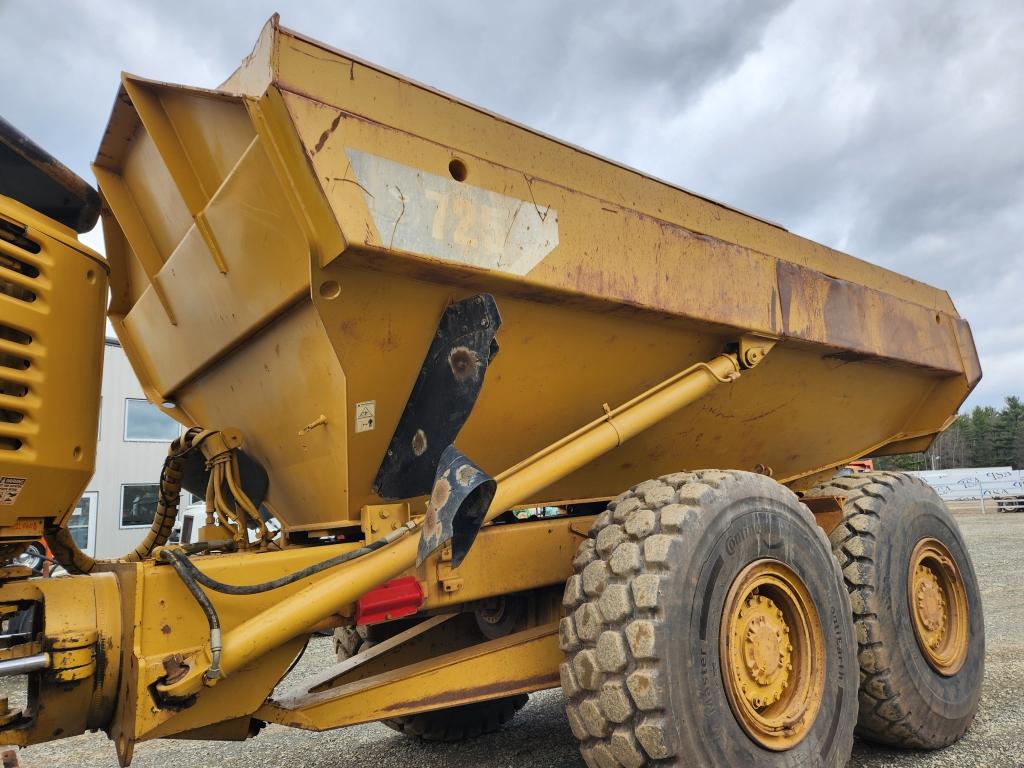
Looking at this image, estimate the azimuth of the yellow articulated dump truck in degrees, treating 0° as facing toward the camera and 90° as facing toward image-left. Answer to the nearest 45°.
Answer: approximately 45°

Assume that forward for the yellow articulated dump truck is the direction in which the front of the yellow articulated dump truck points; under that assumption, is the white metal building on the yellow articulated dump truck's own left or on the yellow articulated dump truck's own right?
on the yellow articulated dump truck's own right
